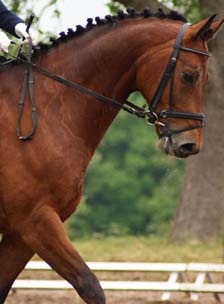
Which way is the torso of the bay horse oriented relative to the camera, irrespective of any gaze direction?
to the viewer's right

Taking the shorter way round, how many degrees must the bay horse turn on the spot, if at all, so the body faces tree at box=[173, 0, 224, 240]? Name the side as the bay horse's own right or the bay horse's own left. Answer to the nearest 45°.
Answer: approximately 90° to the bay horse's own left

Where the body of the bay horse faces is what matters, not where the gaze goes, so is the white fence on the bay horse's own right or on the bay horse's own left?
on the bay horse's own left
